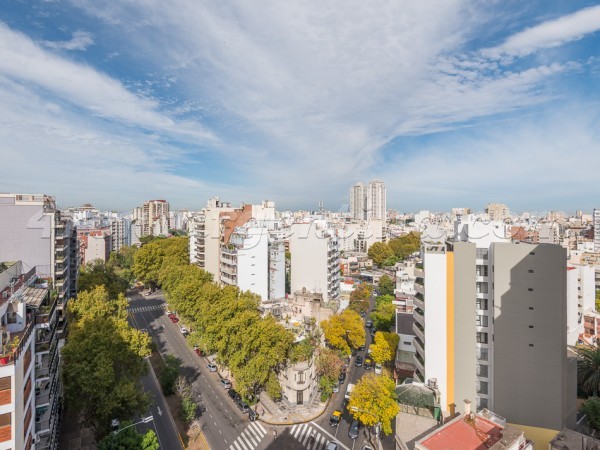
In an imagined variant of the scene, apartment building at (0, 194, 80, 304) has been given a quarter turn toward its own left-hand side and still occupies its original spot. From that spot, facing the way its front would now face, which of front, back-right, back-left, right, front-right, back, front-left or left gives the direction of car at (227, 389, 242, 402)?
back-right

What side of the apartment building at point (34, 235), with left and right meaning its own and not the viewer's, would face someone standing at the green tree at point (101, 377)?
right

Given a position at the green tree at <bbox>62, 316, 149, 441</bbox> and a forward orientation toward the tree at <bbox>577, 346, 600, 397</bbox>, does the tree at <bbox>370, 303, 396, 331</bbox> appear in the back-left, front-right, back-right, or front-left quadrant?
front-left

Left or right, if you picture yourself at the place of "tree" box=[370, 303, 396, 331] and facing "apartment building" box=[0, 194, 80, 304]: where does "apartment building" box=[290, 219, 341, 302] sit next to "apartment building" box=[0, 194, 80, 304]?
right

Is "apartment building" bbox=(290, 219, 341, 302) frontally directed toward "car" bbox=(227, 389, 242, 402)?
no

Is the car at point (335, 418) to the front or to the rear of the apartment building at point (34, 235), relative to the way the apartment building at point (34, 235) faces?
to the front

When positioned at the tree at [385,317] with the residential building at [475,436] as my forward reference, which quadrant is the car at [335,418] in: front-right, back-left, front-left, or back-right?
front-right

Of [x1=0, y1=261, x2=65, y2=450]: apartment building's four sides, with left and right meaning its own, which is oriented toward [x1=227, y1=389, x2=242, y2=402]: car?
front

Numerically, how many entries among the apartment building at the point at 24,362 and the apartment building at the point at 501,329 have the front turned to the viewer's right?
1

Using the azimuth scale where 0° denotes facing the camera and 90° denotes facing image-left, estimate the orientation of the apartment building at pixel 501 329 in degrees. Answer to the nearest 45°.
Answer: approximately 90°

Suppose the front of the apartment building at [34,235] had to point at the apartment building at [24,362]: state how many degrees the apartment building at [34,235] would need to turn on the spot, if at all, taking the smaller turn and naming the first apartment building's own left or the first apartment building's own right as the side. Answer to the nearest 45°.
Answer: approximately 90° to the first apartment building's own right

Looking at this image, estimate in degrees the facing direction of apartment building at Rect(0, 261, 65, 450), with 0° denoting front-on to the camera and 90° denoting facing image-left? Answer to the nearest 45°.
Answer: approximately 270°

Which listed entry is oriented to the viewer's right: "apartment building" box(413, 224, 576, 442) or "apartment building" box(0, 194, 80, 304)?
"apartment building" box(0, 194, 80, 304)

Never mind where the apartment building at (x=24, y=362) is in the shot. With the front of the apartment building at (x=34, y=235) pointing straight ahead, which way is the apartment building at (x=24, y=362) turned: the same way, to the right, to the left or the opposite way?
the same way

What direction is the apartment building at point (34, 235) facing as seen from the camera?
to the viewer's right
